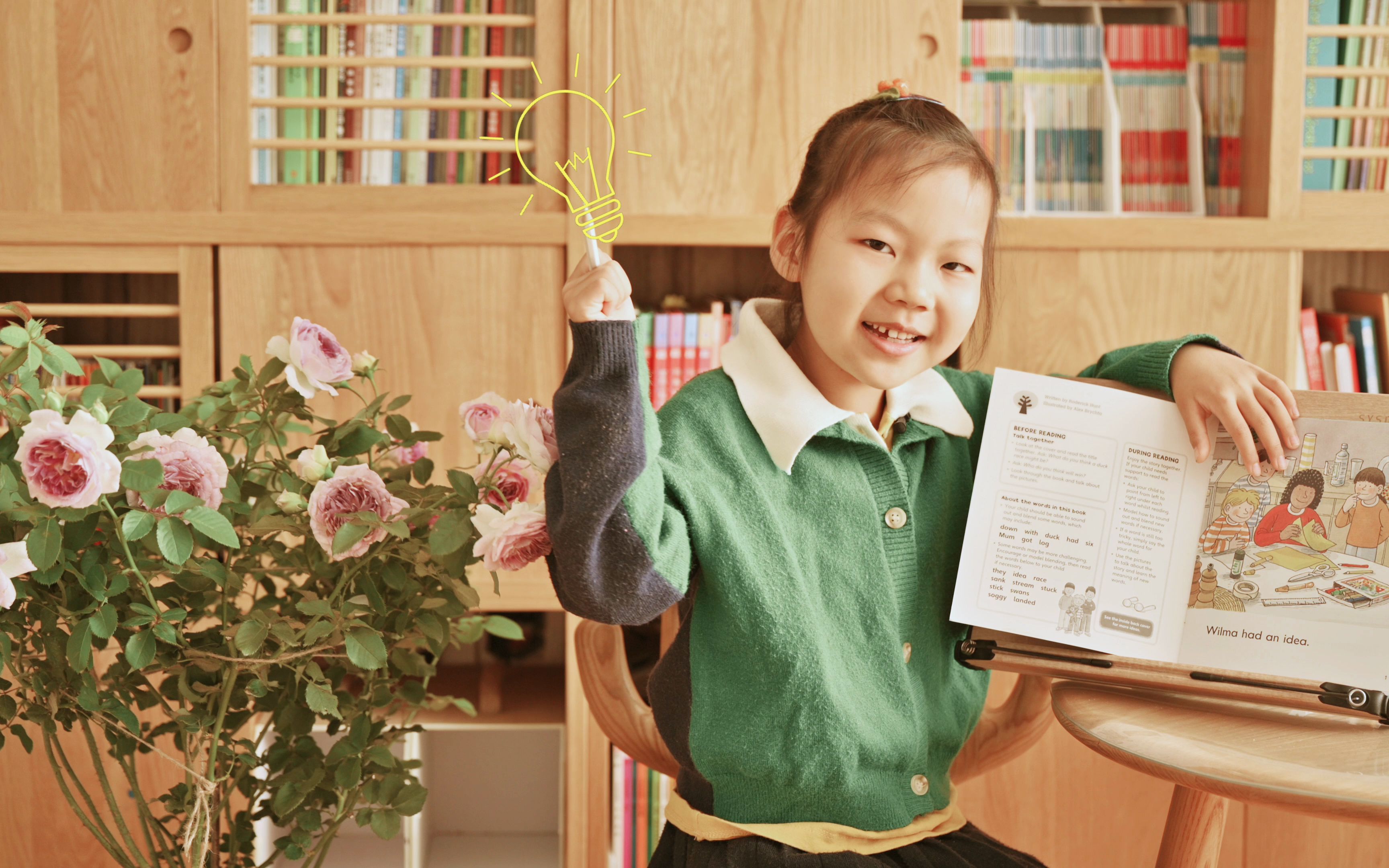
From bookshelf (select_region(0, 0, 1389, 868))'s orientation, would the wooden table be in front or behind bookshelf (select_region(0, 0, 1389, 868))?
in front

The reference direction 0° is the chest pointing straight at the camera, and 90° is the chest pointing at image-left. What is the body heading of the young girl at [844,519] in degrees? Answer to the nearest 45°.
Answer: approximately 315°

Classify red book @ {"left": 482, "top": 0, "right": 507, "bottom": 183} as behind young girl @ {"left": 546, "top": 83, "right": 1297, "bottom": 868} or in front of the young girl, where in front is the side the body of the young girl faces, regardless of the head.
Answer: behind

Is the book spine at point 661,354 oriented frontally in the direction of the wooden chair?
yes

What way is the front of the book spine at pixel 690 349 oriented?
toward the camera

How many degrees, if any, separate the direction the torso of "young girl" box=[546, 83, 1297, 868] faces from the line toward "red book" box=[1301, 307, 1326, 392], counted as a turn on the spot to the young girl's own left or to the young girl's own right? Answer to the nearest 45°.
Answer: approximately 90° to the young girl's own left

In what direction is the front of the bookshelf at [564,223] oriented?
toward the camera

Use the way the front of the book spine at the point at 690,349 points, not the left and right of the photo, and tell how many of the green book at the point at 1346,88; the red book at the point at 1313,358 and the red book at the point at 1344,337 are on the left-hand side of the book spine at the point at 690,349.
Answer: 3

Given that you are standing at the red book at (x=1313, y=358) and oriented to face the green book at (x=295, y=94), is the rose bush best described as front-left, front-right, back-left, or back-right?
front-left

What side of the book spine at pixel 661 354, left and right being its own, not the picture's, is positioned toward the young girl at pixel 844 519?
front

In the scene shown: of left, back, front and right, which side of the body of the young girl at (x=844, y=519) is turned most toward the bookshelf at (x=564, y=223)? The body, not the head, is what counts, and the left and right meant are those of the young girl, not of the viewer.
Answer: back
